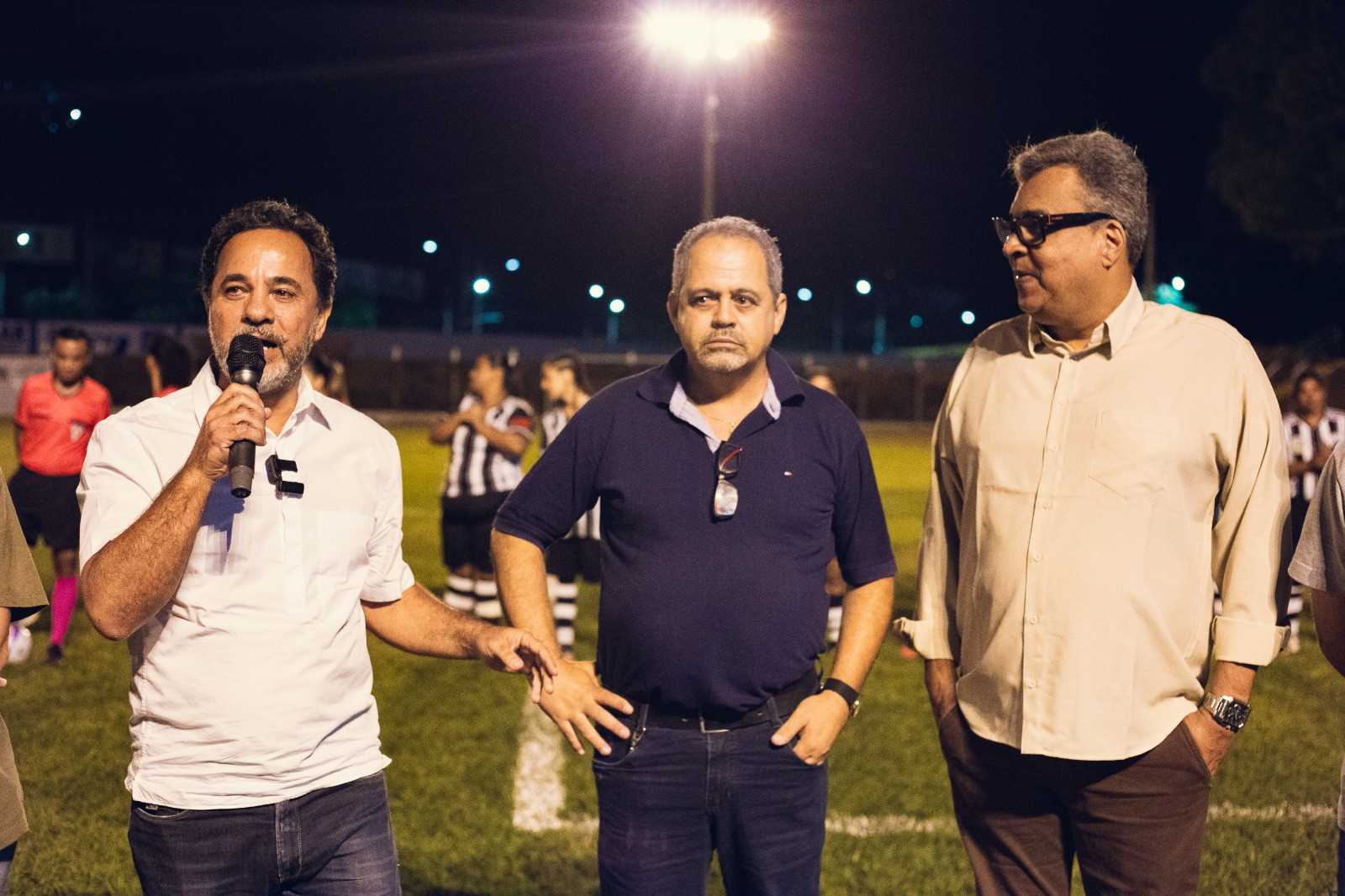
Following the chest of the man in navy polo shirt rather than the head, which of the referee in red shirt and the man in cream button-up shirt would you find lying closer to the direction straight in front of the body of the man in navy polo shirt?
the man in cream button-up shirt

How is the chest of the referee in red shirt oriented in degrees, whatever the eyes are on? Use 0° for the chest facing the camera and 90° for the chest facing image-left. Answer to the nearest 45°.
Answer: approximately 0°

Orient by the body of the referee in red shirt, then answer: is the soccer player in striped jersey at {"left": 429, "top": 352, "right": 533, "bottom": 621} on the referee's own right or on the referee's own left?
on the referee's own left

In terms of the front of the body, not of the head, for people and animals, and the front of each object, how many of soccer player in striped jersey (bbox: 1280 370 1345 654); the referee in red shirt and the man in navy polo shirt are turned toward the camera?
3

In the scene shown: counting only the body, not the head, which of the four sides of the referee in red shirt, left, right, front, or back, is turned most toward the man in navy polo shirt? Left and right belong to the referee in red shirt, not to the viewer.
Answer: front

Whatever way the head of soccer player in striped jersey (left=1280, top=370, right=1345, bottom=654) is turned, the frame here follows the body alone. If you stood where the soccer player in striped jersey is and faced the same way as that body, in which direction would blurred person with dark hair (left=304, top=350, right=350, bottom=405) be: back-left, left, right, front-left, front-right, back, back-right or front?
front-right

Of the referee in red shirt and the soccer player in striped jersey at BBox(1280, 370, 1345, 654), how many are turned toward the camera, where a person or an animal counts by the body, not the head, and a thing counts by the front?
2

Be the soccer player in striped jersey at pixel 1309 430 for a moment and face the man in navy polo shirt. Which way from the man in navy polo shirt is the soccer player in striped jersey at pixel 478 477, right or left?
right

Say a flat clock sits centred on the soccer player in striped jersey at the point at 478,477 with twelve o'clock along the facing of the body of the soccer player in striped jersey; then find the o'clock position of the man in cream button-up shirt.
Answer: The man in cream button-up shirt is roughly at 10 o'clock from the soccer player in striped jersey.
